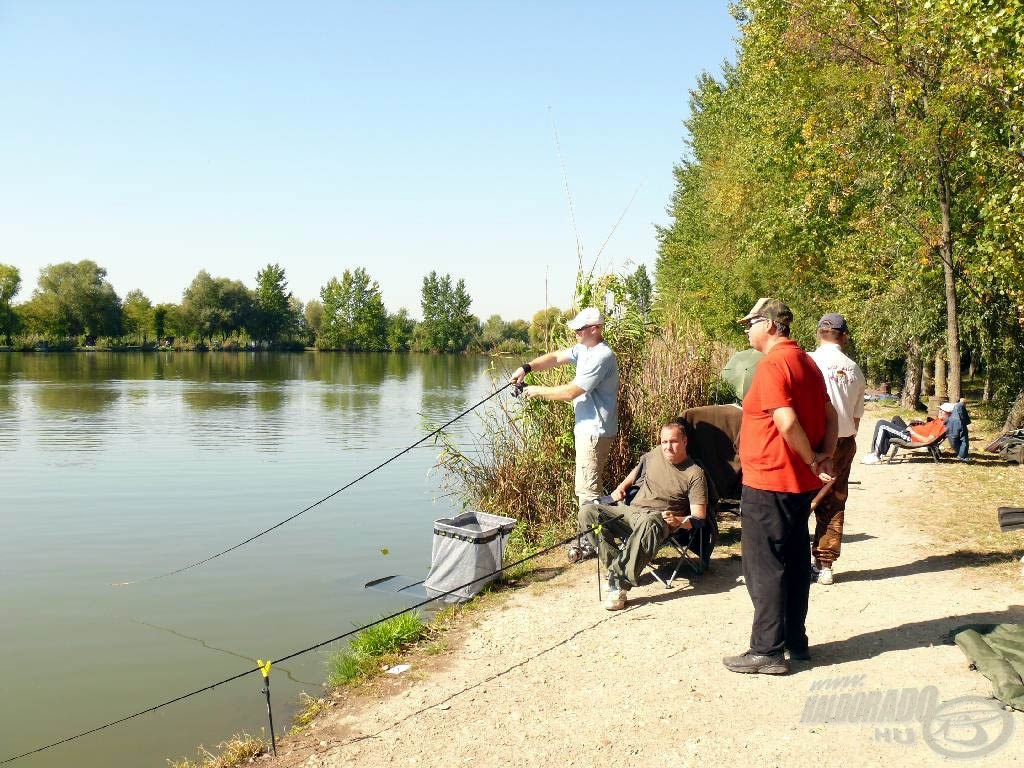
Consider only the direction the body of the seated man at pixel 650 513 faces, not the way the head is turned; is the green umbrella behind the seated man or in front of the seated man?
behind

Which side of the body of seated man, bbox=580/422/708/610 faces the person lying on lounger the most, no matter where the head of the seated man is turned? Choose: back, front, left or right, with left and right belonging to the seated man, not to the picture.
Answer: back

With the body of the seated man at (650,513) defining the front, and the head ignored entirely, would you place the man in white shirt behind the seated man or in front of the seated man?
behind

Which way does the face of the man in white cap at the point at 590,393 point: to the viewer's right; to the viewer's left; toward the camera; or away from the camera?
to the viewer's left

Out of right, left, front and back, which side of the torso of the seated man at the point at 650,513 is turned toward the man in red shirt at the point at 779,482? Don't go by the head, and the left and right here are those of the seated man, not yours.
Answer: left

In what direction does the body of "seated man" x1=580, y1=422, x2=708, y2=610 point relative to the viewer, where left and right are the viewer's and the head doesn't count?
facing the viewer and to the left of the viewer

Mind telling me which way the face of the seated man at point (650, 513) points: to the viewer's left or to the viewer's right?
to the viewer's left

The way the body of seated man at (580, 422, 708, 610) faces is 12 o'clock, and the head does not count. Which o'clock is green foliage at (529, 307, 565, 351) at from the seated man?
The green foliage is roughly at 4 o'clock from the seated man.

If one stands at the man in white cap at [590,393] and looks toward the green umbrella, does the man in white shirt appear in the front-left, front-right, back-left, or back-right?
front-right

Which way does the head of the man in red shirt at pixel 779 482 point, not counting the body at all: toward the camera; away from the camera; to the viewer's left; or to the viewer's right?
to the viewer's left
